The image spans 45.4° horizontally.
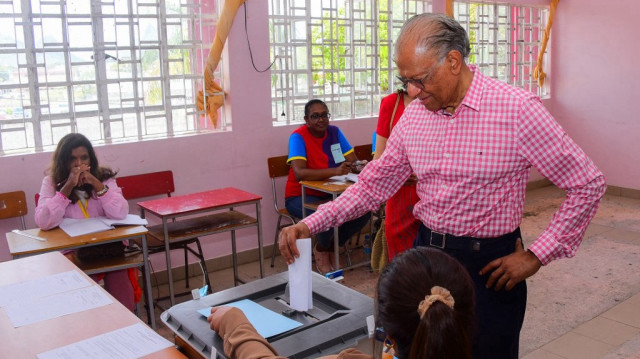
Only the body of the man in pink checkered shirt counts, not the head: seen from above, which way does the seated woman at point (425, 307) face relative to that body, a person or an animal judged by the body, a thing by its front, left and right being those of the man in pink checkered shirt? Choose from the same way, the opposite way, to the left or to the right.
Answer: to the right

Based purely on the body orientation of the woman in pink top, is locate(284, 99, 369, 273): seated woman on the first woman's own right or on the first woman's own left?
on the first woman's own left

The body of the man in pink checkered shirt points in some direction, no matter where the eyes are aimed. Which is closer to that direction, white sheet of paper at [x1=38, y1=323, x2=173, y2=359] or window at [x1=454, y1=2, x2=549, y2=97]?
the white sheet of paper

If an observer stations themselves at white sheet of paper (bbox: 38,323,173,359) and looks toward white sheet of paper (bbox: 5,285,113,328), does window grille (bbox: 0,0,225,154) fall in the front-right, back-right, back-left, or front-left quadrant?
front-right

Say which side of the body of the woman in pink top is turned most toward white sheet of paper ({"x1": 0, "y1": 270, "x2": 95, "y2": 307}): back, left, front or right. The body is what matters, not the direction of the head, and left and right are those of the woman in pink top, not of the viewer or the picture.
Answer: front

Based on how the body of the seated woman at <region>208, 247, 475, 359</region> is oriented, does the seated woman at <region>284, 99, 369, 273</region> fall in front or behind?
in front

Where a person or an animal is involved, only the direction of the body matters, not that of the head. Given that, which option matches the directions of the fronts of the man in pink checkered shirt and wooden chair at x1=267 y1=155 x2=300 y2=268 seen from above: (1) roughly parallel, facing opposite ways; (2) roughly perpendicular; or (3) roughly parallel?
roughly perpendicular

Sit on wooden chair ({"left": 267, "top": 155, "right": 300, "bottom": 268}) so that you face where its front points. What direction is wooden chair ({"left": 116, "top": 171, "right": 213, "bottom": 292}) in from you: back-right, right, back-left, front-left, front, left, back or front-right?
right

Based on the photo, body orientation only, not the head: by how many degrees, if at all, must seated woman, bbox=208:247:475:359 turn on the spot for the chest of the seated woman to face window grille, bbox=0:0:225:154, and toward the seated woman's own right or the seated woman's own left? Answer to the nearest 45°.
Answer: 0° — they already face it

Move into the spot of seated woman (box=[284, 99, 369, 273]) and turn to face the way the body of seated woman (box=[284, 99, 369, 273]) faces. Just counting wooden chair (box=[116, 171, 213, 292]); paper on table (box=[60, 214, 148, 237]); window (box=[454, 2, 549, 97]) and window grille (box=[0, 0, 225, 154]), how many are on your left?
1

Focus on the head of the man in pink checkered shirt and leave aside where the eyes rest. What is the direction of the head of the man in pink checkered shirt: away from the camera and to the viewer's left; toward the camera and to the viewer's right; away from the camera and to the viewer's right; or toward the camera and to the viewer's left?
toward the camera and to the viewer's left

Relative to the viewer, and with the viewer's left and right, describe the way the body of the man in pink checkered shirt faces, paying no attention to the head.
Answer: facing the viewer and to the left of the viewer

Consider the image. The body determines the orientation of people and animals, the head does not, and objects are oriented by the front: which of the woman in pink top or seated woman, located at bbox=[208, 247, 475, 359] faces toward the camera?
the woman in pink top

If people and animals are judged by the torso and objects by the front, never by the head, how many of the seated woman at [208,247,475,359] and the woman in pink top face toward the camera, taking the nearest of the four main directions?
1

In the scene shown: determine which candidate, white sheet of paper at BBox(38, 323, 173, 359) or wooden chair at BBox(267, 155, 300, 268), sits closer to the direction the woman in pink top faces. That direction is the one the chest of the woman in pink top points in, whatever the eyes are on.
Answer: the white sheet of paper

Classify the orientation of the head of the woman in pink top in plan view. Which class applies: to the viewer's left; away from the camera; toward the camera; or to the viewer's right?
toward the camera

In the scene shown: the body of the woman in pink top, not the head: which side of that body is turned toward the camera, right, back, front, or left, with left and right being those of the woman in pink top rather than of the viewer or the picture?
front

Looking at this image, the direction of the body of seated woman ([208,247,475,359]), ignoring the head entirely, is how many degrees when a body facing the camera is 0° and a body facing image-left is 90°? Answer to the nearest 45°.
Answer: approximately 135°

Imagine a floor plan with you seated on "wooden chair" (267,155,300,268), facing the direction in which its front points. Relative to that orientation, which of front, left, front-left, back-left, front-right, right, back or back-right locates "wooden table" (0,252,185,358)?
front-right
